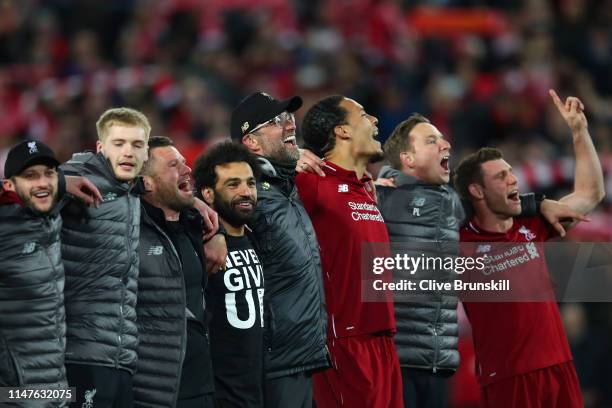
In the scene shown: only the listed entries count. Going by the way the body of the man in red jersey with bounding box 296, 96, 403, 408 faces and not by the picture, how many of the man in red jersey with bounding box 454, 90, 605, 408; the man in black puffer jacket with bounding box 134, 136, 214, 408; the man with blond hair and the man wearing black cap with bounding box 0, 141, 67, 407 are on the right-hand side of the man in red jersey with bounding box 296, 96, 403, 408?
3

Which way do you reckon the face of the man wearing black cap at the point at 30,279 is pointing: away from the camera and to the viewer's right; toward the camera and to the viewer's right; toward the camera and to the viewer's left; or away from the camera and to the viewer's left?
toward the camera and to the viewer's right

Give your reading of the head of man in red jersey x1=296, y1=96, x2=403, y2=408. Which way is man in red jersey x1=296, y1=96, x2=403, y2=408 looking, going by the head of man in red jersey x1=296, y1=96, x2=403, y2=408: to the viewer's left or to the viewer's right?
to the viewer's right

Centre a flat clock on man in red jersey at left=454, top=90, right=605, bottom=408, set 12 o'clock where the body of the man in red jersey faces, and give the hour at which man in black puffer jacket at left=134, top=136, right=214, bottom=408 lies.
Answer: The man in black puffer jacket is roughly at 3 o'clock from the man in red jersey.

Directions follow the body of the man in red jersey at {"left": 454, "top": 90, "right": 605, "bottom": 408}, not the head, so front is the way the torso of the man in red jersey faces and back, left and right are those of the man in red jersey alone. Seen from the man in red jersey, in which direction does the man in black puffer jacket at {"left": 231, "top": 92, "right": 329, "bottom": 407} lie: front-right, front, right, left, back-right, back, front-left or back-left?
right

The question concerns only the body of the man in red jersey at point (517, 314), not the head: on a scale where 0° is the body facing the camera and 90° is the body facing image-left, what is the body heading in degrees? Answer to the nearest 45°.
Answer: approximately 315°

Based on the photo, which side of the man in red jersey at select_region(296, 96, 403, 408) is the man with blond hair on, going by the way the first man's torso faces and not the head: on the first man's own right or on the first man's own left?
on the first man's own right

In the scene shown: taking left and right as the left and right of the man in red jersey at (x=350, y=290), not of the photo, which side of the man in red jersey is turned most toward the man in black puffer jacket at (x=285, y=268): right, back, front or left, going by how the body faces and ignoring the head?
right

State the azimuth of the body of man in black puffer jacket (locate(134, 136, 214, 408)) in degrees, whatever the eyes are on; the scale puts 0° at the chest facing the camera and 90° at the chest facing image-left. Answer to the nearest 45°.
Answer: approximately 315°

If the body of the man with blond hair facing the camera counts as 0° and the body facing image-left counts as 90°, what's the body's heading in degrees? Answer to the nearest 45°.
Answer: approximately 315°

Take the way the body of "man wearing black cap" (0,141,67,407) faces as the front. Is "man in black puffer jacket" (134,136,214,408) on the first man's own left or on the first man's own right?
on the first man's own left

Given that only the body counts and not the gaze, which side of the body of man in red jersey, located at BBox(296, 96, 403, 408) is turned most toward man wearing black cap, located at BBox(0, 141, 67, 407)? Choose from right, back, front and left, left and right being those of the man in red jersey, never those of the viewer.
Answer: right
